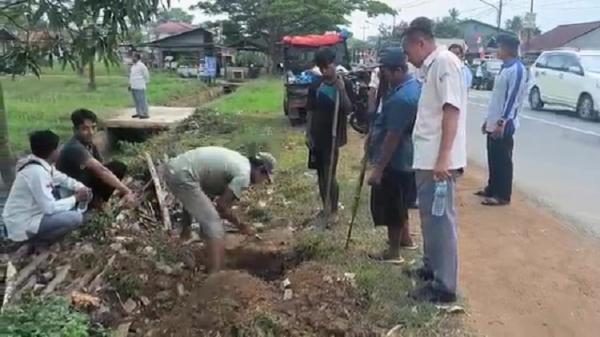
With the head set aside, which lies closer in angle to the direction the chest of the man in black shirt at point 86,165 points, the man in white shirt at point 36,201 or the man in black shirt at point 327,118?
the man in black shirt

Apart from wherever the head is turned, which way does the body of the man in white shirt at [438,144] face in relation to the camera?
to the viewer's left

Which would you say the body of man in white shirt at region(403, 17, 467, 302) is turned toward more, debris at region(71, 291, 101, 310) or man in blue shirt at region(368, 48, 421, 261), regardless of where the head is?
the debris

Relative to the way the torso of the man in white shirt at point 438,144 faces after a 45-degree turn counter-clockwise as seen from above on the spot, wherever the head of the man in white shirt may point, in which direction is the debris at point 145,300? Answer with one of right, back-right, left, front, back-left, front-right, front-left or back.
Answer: front-right

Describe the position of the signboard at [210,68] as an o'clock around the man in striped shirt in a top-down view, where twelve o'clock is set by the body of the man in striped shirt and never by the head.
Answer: The signboard is roughly at 2 o'clock from the man in striped shirt.

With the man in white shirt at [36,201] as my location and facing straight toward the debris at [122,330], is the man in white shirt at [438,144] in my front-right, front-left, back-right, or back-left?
front-left

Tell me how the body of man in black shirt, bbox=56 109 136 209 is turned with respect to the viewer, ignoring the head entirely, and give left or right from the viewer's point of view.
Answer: facing the viewer and to the right of the viewer

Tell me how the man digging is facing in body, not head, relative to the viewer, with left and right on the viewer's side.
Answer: facing to the right of the viewer

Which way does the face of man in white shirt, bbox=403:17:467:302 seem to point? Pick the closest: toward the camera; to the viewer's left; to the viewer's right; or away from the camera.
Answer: to the viewer's left

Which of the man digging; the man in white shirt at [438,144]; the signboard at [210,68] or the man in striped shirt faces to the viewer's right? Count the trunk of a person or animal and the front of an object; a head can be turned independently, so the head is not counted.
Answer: the man digging

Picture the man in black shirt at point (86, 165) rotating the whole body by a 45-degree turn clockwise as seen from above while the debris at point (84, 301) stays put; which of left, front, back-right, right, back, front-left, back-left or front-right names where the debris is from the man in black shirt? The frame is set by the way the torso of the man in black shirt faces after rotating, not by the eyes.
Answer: front

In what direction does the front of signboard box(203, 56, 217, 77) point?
toward the camera

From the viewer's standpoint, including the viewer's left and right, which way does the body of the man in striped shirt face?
facing to the left of the viewer

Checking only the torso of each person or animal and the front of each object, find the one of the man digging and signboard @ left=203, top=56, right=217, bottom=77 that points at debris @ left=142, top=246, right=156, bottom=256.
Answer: the signboard

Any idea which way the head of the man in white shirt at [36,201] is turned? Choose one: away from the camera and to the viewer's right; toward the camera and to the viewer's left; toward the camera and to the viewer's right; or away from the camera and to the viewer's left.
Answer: away from the camera and to the viewer's right

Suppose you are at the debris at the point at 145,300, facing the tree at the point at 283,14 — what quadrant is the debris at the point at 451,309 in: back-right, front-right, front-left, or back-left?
back-right
